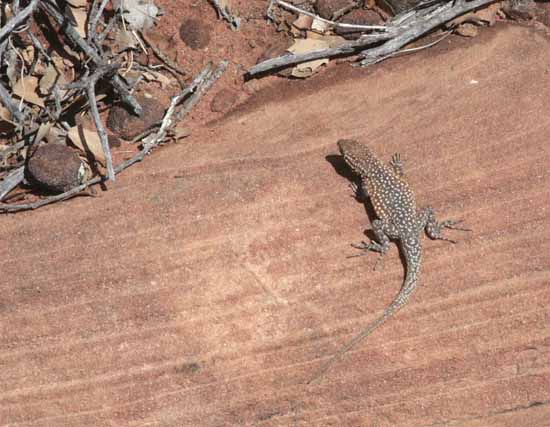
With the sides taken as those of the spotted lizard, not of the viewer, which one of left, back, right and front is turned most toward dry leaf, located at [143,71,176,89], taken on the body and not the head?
front

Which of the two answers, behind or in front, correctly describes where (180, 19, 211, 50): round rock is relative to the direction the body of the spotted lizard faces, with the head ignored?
in front

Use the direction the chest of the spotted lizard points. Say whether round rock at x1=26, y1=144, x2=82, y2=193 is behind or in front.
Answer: in front

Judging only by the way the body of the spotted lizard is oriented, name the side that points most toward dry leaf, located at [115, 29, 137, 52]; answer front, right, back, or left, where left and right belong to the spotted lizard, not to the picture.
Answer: front

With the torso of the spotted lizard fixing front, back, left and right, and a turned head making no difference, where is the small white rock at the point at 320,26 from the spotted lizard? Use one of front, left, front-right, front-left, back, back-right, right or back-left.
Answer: front-right

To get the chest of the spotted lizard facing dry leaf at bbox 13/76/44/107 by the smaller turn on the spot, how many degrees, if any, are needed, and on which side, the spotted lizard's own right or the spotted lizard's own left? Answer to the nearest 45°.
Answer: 0° — it already faces it

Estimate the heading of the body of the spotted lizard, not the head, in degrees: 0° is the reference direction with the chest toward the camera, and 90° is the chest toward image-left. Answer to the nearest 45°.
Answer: approximately 135°

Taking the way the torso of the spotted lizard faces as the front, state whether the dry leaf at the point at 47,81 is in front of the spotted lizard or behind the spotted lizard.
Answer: in front

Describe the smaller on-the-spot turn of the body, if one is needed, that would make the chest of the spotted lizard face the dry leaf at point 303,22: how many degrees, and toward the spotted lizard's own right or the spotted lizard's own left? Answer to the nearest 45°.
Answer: approximately 45° to the spotted lizard's own right

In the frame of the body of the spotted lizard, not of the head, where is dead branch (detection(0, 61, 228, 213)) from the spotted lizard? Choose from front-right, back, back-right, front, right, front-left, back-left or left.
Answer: front

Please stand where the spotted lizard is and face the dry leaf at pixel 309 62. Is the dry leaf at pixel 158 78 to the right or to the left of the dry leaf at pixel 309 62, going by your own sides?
left

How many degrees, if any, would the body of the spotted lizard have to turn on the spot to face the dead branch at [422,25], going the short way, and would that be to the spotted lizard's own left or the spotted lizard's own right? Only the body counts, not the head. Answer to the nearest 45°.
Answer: approximately 90° to the spotted lizard's own right
